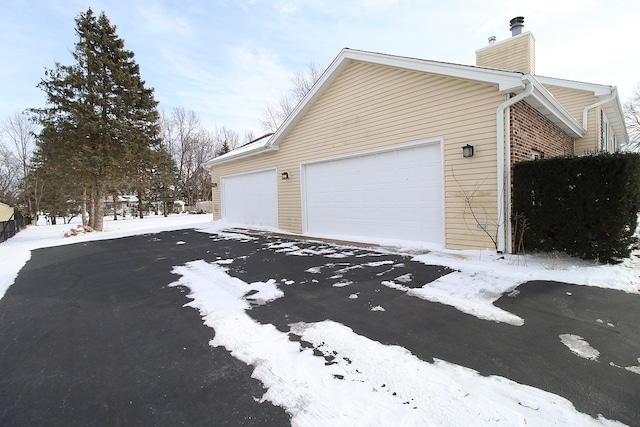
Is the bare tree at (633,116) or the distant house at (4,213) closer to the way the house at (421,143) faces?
the distant house

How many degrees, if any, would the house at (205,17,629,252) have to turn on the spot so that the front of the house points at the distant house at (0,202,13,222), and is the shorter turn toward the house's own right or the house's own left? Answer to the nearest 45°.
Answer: approximately 45° to the house's own right

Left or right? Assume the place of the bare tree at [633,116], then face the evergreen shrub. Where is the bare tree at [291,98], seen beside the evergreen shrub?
right

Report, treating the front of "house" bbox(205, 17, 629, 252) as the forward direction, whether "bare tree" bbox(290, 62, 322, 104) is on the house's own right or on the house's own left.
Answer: on the house's own right

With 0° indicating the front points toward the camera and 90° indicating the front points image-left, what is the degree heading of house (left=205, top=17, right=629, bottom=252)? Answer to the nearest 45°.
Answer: approximately 45°

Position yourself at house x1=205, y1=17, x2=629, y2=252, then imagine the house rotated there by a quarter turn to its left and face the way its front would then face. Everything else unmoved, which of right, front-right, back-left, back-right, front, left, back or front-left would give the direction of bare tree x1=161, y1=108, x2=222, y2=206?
back

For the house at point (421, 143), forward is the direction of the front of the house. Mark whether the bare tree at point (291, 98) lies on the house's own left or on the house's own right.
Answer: on the house's own right

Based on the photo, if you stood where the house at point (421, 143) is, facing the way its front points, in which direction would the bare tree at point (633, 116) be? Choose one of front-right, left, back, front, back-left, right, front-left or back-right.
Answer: back

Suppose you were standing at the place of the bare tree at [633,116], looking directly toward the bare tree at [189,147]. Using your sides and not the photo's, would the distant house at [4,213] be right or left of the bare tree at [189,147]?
left

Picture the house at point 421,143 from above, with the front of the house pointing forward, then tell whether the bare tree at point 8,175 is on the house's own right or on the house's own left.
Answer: on the house's own right

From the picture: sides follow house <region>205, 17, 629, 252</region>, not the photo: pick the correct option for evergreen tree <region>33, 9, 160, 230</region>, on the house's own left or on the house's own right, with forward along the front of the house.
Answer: on the house's own right
